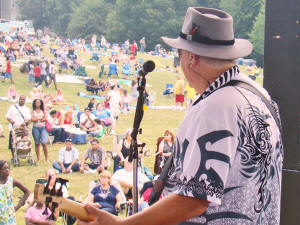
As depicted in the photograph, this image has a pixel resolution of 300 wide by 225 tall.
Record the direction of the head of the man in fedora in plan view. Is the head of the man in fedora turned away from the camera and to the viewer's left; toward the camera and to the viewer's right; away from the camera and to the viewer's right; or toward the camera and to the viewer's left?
away from the camera and to the viewer's left

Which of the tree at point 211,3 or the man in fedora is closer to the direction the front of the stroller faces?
the man in fedora

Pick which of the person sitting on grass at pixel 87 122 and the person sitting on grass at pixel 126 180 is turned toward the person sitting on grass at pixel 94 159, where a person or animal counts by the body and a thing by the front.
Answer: the person sitting on grass at pixel 87 122

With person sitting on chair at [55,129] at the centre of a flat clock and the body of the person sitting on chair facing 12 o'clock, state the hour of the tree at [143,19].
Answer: The tree is roughly at 8 o'clock from the person sitting on chair.

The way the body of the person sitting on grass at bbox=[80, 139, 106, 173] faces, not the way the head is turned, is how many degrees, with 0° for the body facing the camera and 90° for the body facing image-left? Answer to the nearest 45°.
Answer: approximately 0°

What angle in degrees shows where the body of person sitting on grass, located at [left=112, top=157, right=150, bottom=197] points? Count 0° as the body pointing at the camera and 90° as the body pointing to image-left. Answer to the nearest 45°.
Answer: approximately 0°

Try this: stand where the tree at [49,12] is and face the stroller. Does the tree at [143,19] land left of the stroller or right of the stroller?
left

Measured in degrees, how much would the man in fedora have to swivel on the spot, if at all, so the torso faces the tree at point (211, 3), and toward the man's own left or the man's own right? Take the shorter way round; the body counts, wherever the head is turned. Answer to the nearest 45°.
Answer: approximately 45° to the man's own right

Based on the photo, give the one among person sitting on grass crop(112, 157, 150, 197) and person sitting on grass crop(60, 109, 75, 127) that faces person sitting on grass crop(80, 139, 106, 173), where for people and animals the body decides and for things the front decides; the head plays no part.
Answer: person sitting on grass crop(60, 109, 75, 127)

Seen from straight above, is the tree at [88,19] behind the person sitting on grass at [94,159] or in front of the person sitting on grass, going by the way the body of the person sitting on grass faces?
behind
